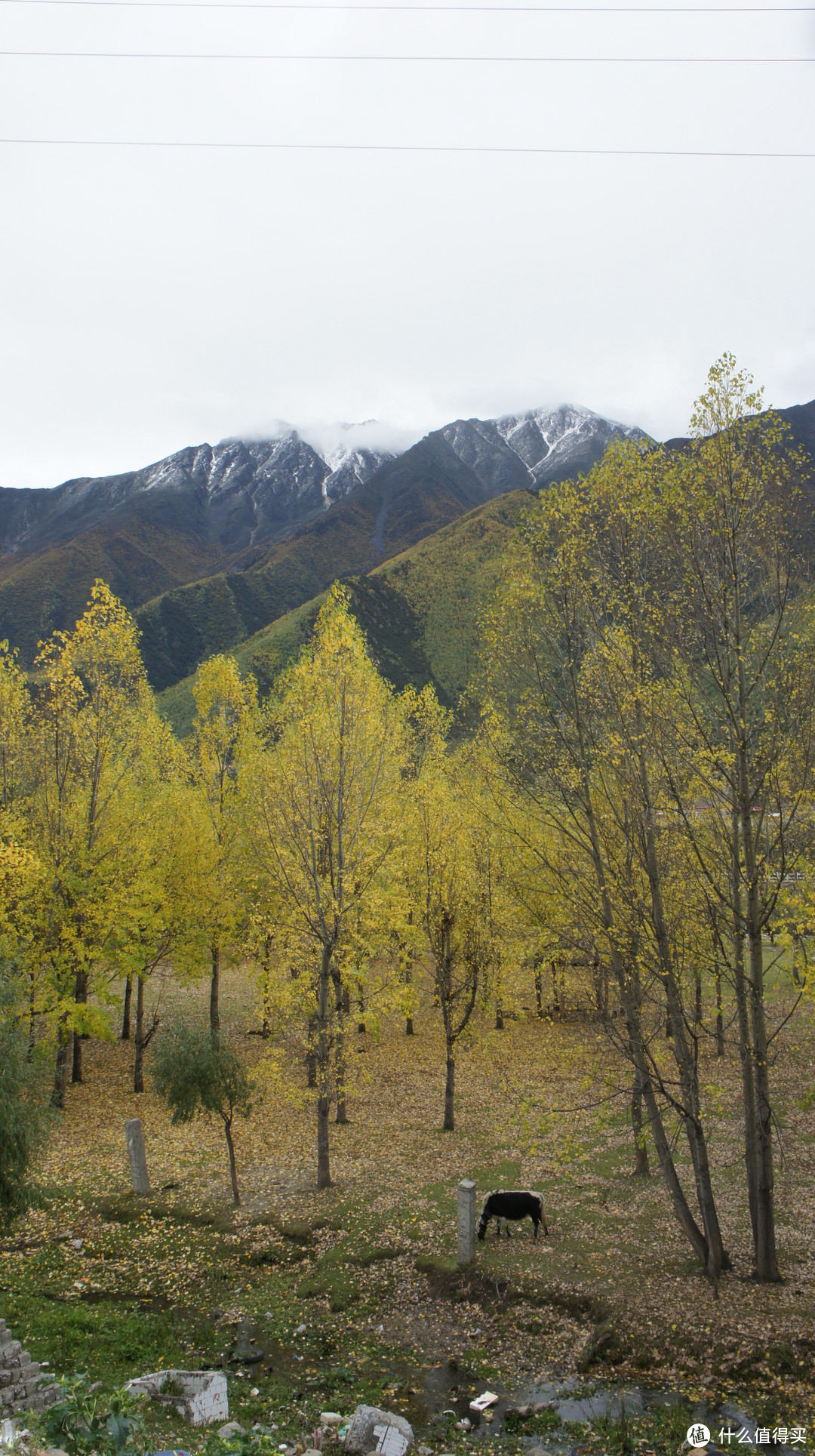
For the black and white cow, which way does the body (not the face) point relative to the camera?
to the viewer's left

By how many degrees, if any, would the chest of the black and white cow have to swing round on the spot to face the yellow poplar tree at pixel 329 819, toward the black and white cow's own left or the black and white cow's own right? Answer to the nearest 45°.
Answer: approximately 45° to the black and white cow's own right

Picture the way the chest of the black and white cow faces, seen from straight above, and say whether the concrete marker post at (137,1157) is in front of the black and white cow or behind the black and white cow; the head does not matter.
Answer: in front

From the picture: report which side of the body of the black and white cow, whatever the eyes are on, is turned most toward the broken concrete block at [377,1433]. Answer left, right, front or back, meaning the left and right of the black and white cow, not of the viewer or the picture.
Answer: left
